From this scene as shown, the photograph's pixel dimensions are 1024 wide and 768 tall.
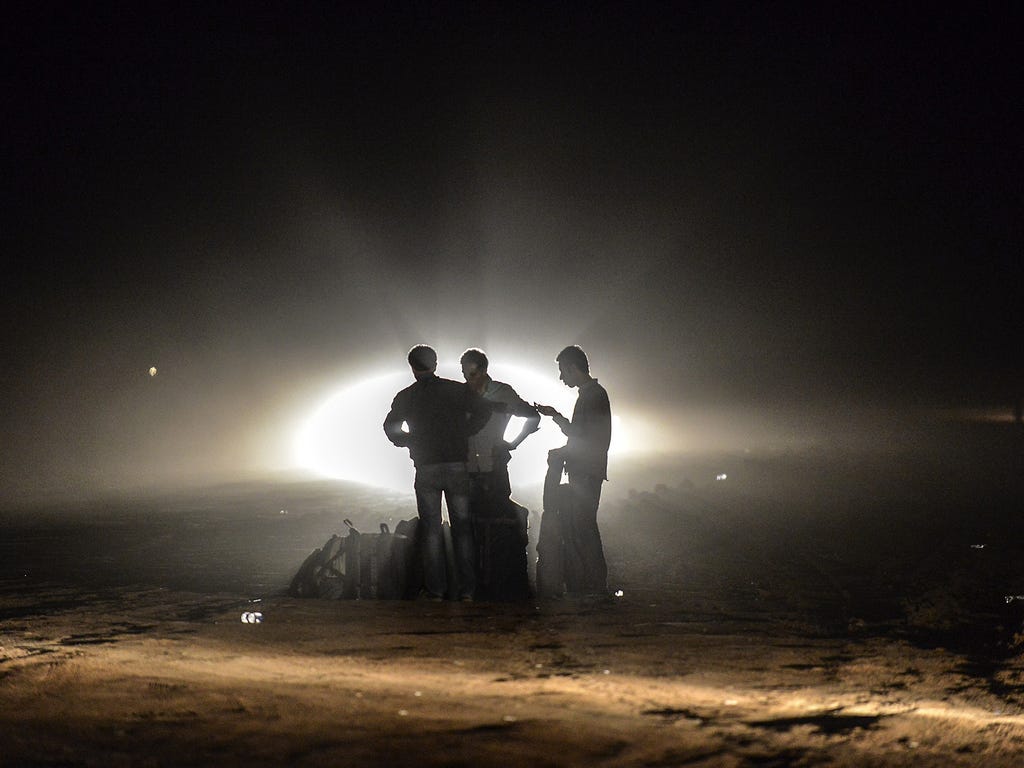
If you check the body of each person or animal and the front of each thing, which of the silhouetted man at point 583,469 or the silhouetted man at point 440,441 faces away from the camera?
the silhouetted man at point 440,441

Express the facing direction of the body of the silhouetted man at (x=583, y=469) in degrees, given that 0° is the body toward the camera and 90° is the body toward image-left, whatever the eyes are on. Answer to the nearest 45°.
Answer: approximately 90°

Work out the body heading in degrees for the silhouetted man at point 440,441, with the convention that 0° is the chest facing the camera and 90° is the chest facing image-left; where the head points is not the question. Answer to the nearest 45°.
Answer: approximately 180°

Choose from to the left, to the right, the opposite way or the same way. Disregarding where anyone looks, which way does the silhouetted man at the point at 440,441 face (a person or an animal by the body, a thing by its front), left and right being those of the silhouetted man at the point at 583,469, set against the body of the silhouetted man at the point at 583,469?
to the right
